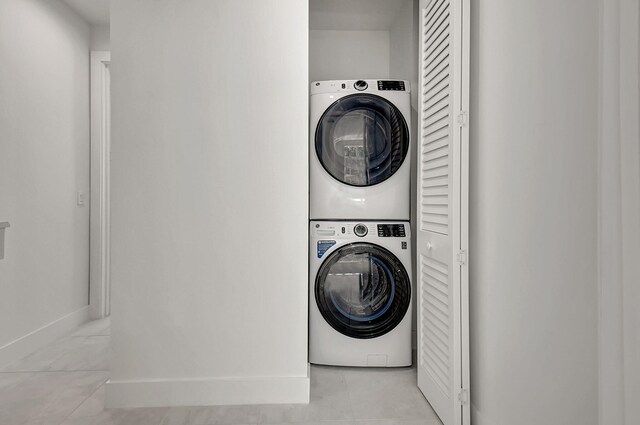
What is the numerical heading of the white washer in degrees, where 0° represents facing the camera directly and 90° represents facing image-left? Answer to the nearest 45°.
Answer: approximately 0°

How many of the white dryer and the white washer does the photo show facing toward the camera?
2

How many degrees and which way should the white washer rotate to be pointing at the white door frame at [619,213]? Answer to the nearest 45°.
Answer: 0° — it already faces it

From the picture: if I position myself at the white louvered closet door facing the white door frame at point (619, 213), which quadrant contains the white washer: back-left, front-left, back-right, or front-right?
back-right

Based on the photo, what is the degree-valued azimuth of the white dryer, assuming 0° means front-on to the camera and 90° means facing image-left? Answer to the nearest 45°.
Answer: approximately 0°

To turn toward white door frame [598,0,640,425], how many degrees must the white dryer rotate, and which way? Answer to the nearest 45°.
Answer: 0° — it already faces it

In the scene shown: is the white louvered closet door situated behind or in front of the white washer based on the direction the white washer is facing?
in front

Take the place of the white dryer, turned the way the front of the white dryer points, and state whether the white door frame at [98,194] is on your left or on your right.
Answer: on your right

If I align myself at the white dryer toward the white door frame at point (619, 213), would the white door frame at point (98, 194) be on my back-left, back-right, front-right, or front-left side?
back-right
